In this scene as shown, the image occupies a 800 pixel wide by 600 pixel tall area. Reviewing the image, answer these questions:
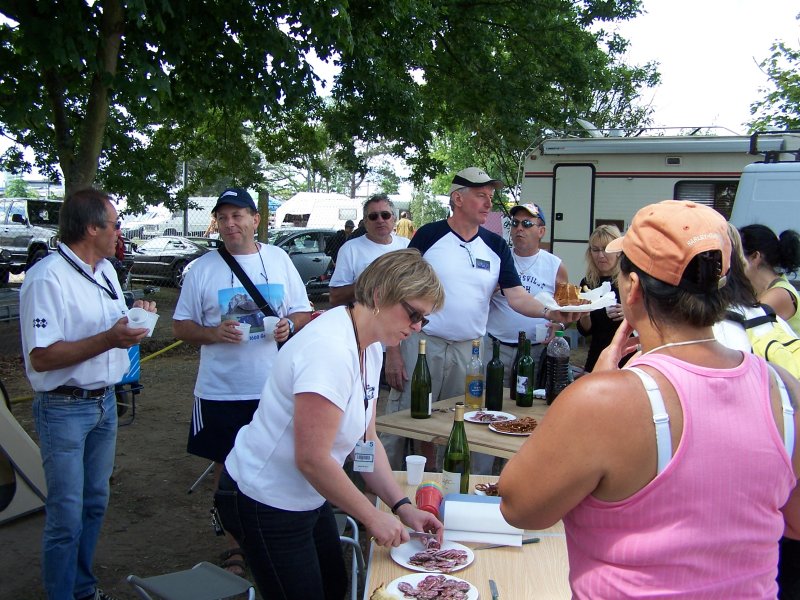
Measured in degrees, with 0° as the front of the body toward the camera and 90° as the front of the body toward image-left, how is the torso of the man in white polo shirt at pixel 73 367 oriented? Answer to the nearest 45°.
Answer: approximately 315°

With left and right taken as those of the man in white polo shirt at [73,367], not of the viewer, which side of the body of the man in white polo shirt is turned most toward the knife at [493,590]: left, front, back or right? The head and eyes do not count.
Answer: front

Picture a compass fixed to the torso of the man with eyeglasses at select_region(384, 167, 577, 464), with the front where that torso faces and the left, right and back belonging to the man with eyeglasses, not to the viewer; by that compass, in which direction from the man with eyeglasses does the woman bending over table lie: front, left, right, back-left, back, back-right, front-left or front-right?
front-right

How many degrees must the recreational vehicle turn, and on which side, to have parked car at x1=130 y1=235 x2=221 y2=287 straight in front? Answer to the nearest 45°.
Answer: approximately 180°

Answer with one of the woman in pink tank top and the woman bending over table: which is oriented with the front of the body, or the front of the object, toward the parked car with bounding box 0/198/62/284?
the woman in pink tank top

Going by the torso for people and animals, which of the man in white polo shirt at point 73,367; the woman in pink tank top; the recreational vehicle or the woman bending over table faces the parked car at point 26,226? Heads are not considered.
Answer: the woman in pink tank top

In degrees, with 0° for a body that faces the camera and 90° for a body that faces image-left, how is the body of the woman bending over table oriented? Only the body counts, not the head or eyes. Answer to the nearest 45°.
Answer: approximately 270°

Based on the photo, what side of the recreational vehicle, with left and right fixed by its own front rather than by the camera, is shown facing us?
right

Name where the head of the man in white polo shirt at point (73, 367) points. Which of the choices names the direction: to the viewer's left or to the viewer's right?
to the viewer's right

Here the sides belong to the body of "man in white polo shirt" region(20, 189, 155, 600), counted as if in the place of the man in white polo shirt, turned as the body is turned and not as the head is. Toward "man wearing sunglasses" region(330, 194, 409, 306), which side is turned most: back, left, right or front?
left

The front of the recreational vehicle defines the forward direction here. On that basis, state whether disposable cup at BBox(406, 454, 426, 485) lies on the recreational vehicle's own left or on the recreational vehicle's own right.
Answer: on the recreational vehicle's own right

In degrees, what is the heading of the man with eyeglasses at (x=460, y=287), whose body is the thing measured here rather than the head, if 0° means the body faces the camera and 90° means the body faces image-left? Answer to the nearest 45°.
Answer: approximately 315°

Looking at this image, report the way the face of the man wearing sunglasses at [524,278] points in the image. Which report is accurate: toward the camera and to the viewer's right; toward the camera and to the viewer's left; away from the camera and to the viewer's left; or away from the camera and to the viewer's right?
toward the camera and to the viewer's left

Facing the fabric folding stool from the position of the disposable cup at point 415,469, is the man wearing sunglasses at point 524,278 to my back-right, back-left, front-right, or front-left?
back-right

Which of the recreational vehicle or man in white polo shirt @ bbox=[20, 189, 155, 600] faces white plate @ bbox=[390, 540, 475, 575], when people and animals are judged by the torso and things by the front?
the man in white polo shirt

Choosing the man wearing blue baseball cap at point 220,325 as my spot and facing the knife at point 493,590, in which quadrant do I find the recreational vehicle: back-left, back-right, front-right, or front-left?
back-left

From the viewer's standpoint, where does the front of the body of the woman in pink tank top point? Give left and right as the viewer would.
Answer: facing away from the viewer and to the left of the viewer
